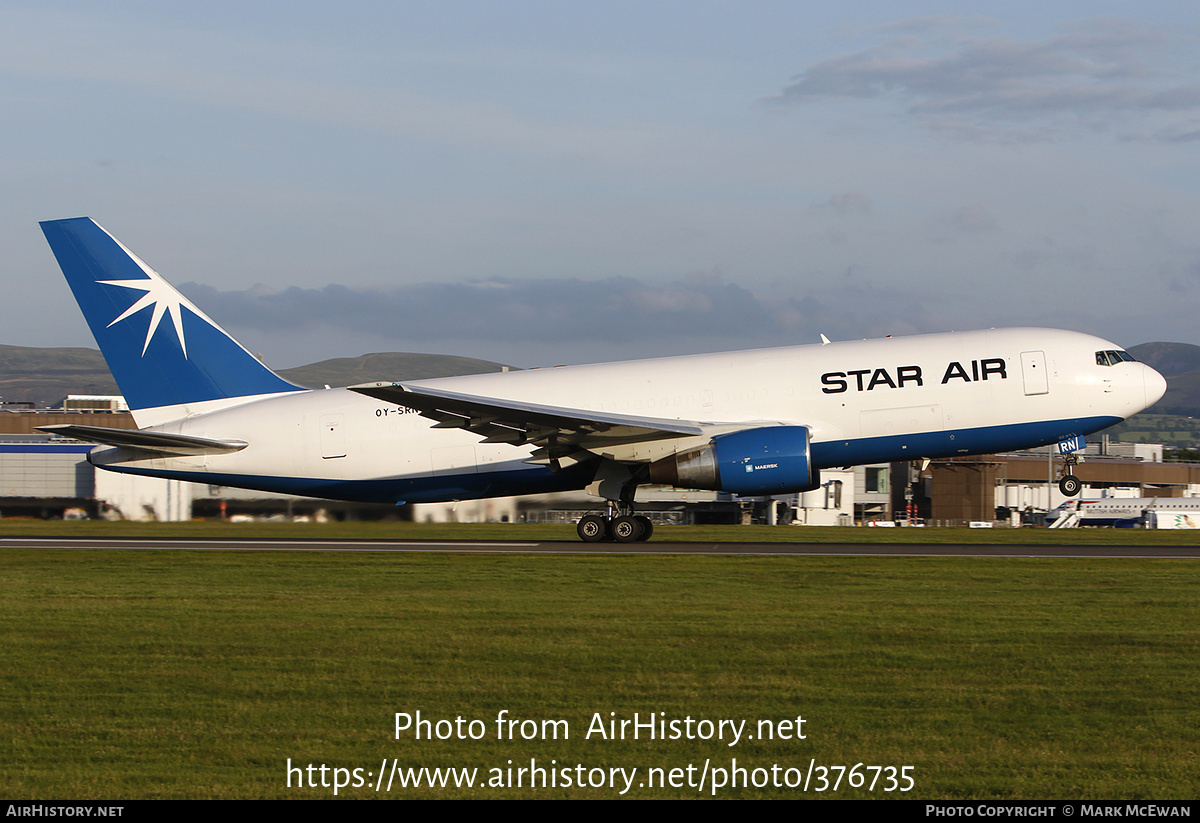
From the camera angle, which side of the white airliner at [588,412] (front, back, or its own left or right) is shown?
right
